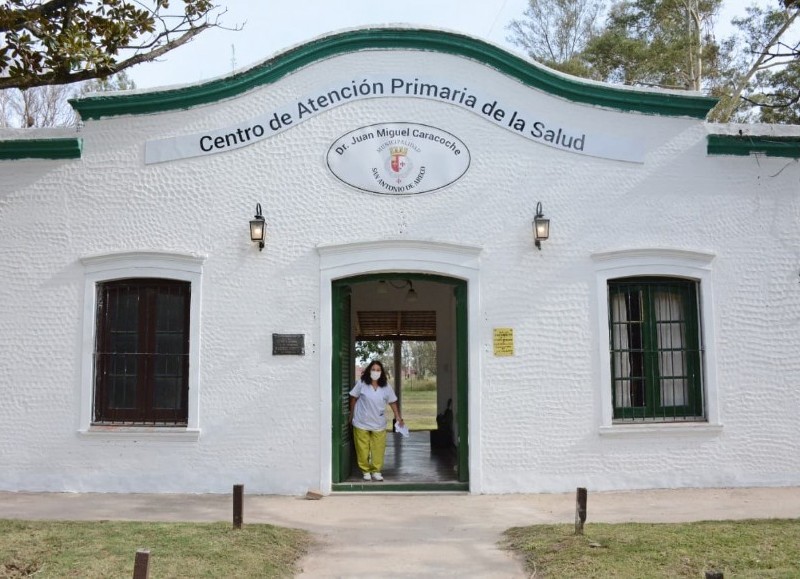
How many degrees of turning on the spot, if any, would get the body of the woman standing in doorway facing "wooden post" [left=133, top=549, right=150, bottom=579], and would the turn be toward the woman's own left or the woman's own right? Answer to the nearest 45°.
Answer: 0° — they already face it

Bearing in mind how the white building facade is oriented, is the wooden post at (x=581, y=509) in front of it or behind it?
in front

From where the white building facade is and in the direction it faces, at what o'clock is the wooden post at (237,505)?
The wooden post is roughly at 1 o'clock from the white building facade.

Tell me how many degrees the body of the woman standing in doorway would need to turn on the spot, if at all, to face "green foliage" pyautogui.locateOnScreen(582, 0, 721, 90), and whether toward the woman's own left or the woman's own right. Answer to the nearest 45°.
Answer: approximately 135° to the woman's own left

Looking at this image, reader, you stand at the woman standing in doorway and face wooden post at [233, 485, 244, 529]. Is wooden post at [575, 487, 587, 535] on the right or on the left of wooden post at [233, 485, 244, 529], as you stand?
left

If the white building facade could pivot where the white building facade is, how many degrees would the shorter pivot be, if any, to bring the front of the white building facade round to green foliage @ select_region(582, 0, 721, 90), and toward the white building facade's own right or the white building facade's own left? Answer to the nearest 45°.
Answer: approximately 135° to the white building facade's own left

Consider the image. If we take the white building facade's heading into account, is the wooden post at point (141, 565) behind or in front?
in front

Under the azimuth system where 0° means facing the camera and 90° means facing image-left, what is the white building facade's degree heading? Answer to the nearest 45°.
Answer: approximately 0°
